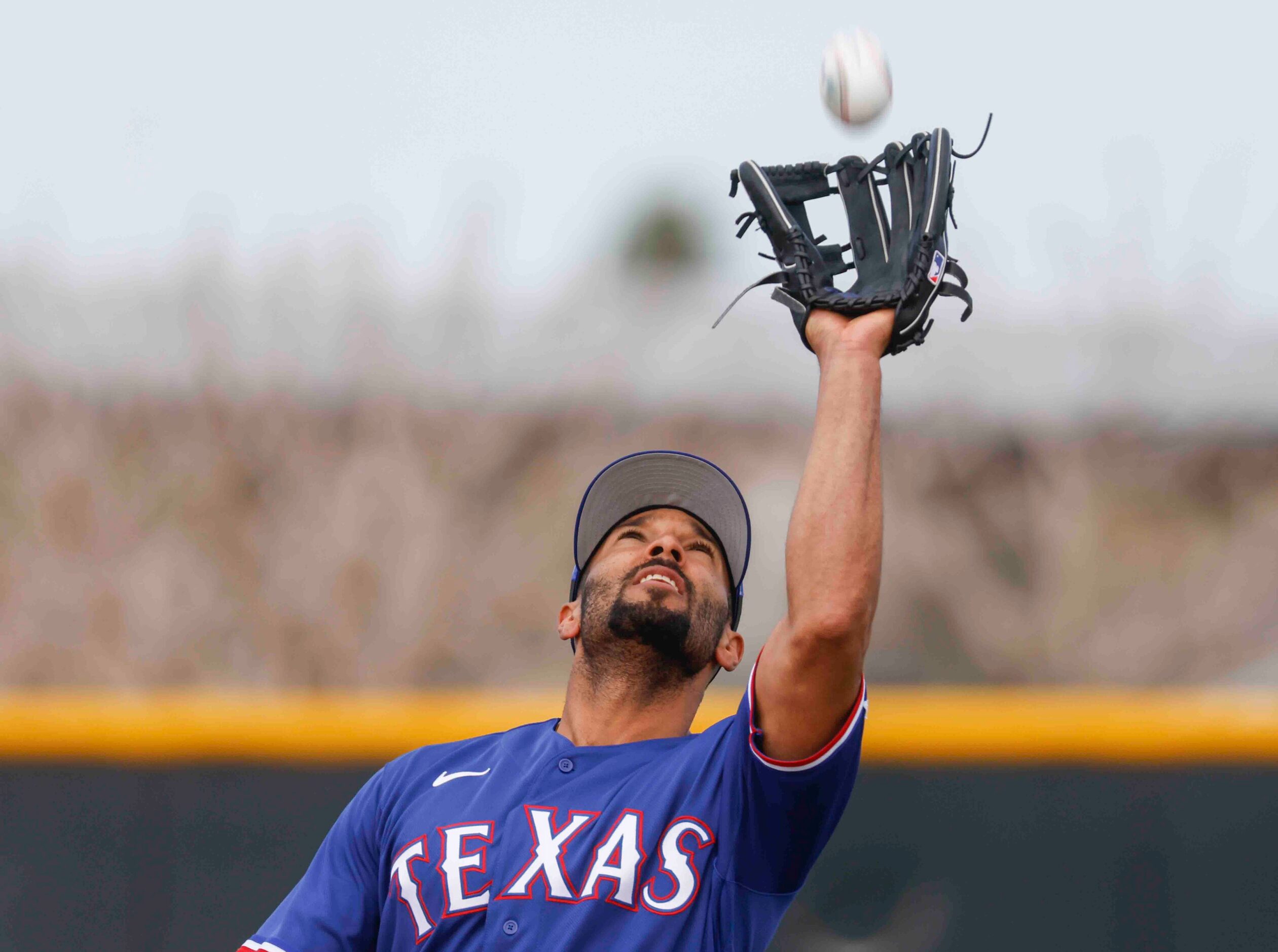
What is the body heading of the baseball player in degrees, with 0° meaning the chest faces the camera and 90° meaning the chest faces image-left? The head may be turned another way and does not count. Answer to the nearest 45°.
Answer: approximately 0°
